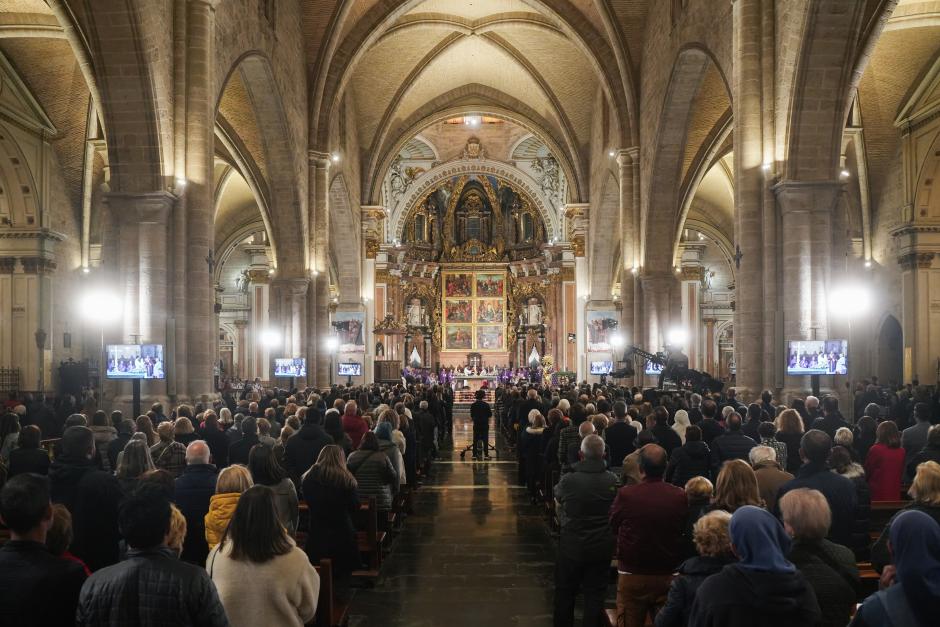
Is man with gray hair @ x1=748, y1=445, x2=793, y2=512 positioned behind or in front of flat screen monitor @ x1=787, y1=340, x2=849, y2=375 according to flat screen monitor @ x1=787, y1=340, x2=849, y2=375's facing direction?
in front

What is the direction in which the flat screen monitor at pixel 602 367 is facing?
toward the camera

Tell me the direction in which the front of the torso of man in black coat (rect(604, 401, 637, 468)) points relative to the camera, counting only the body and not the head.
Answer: away from the camera

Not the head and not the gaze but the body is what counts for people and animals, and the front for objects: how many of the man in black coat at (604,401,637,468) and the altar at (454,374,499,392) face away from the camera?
1

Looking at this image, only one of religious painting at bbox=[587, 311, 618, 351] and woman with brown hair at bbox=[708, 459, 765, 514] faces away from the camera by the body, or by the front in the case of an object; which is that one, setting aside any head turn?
the woman with brown hair

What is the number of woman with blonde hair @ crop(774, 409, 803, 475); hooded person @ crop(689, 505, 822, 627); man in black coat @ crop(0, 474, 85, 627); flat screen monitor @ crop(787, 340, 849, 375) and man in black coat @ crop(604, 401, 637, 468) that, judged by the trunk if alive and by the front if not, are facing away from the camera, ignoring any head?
4

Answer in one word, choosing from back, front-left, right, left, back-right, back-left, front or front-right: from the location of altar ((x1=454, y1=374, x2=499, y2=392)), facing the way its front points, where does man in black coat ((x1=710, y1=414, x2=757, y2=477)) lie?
front

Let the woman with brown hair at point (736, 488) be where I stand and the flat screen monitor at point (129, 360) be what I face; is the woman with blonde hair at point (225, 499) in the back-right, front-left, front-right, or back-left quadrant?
front-left

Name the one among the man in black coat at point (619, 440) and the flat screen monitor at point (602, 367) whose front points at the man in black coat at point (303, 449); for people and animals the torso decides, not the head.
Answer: the flat screen monitor

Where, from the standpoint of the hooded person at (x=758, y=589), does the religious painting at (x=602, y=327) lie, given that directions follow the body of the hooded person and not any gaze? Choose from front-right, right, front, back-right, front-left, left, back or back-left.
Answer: front

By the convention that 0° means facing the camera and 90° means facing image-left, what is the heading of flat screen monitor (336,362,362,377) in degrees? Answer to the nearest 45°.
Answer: approximately 0°

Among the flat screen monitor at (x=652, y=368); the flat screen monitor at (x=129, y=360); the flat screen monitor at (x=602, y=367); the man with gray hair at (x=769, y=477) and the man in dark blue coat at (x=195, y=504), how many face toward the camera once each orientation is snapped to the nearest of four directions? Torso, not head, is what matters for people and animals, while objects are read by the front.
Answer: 3

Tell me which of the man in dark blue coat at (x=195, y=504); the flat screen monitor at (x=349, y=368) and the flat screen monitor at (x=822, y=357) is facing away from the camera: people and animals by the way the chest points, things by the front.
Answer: the man in dark blue coat

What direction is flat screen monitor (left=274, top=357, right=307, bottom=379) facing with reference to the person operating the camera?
facing the viewer

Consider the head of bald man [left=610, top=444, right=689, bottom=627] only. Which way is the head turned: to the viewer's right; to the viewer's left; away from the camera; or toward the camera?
away from the camera

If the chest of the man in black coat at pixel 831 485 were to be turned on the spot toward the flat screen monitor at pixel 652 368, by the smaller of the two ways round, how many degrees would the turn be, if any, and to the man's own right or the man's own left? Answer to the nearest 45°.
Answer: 0° — they already face it

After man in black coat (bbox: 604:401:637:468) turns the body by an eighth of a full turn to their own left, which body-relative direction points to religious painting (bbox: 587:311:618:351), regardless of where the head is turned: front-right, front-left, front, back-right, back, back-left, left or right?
front-right

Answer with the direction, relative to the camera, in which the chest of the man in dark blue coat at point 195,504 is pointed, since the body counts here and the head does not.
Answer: away from the camera

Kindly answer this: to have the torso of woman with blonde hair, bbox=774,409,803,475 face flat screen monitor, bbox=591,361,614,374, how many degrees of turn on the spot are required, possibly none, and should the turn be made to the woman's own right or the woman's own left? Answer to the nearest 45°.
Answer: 0° — they already face it
